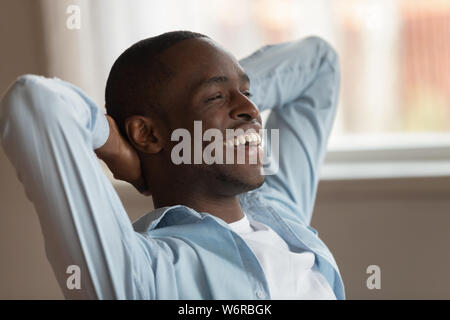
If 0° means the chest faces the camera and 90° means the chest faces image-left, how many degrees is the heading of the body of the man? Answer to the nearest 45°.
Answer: approximately 315°
